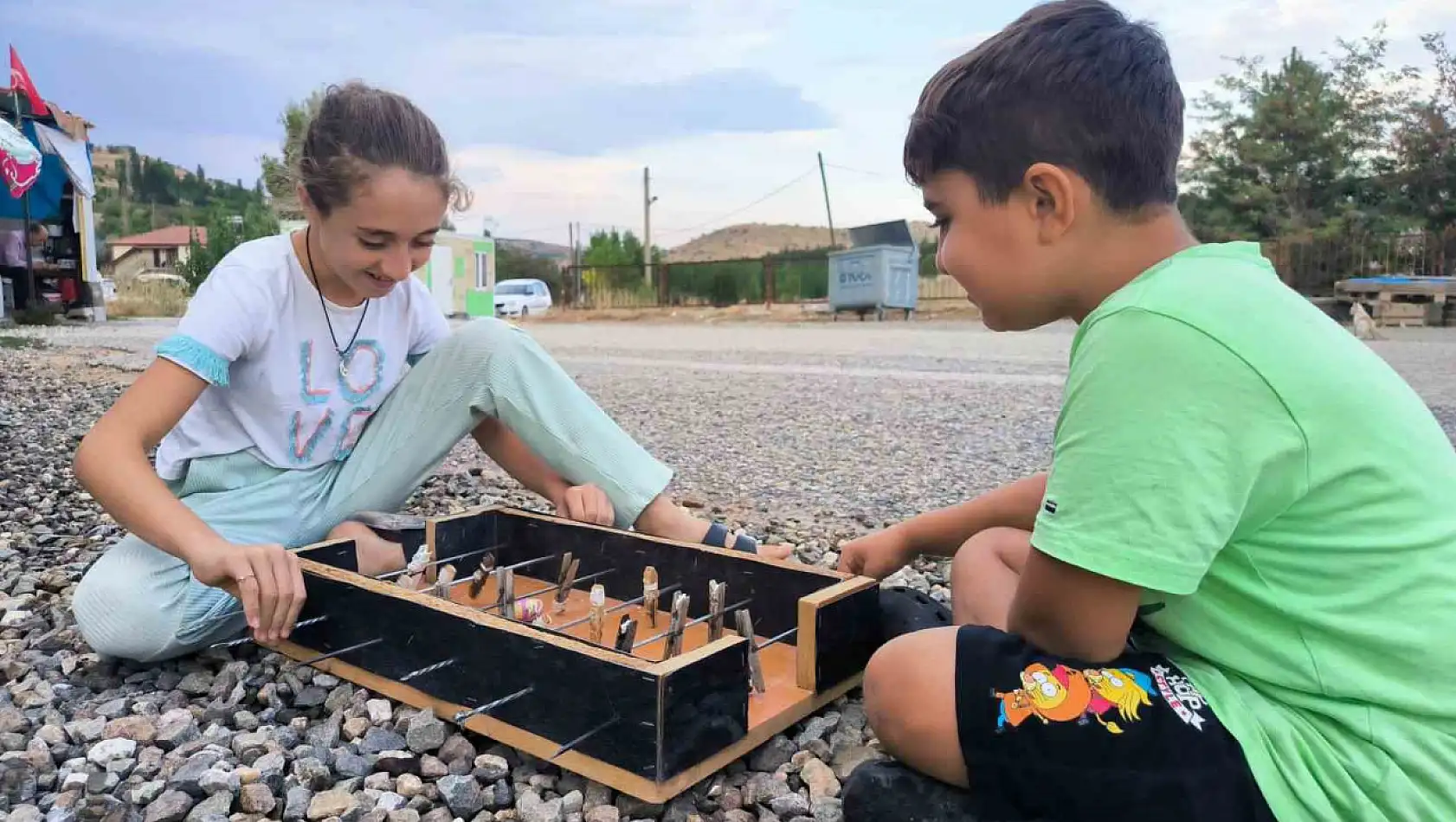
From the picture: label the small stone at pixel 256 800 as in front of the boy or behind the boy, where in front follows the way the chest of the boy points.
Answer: in front

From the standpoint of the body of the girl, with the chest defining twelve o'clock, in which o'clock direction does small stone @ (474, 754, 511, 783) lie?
The small stone is roughly at 1 o'clock from the girl.

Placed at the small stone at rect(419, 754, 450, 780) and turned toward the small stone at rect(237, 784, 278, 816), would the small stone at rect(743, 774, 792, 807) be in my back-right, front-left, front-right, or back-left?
back-left

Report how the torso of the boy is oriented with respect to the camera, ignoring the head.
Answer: to the viewer's left

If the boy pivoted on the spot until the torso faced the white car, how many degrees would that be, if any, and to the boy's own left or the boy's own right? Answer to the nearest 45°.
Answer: approximately 45° to the boy's own right

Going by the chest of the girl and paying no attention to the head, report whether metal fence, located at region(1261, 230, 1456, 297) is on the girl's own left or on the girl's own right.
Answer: on the girl's own left

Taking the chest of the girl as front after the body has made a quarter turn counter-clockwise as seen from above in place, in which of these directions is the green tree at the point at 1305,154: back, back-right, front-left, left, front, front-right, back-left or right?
front

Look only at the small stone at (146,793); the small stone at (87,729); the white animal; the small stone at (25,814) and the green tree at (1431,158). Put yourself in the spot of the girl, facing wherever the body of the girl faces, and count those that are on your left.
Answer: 2

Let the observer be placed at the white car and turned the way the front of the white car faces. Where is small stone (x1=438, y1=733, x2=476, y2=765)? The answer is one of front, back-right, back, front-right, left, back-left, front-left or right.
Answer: front-left

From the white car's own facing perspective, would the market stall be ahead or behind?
ahead

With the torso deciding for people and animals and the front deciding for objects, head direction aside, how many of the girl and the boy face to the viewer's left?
1

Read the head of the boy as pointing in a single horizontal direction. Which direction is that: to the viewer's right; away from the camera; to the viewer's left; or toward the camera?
to the viewer's left

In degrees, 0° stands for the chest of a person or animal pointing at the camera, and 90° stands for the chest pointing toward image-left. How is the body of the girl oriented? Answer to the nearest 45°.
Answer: approximately 315°

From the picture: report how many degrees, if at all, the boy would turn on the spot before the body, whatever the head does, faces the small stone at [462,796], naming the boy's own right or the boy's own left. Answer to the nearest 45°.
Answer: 0° — they already face it
